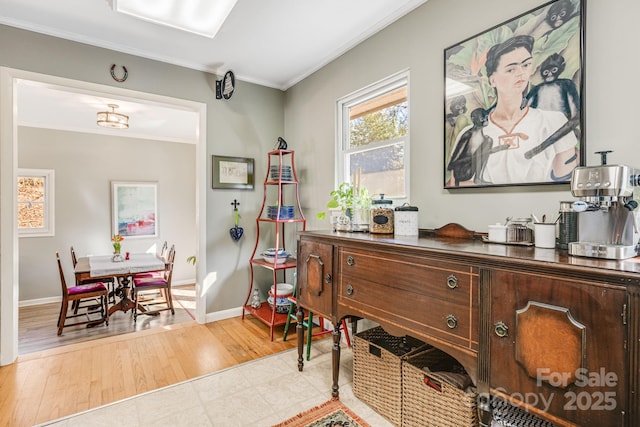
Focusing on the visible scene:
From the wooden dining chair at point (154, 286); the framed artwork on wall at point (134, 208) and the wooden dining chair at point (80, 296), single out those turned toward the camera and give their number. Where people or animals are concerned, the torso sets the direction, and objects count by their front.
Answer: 1

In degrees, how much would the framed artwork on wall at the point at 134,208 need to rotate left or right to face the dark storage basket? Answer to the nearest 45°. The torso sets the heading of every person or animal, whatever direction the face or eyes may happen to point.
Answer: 0° — it already faces it

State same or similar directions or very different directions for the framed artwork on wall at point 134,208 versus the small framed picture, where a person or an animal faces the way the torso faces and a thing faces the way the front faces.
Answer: same or similar directions

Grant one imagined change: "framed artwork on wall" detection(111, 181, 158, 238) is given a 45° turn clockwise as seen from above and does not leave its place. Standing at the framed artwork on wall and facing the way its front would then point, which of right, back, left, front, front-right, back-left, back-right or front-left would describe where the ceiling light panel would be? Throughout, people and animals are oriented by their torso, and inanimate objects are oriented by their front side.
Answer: front-left

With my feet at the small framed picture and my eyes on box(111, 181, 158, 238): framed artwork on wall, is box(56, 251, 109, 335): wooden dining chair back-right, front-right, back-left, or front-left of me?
front-left

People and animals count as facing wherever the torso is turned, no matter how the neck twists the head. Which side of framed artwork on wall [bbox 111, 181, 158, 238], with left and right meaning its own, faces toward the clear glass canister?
front

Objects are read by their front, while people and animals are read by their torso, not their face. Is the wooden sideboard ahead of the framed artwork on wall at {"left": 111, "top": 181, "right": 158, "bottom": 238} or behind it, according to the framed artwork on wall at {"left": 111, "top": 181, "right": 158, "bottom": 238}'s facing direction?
ahead

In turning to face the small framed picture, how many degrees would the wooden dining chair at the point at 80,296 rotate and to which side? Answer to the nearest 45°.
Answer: approximately 45° to its right

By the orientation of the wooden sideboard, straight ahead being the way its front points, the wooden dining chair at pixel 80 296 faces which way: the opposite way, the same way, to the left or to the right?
the opposite way

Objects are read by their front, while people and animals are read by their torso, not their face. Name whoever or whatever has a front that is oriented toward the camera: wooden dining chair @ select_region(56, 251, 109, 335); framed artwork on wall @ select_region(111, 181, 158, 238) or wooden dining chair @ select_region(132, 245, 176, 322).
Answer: the framed artwork on wall

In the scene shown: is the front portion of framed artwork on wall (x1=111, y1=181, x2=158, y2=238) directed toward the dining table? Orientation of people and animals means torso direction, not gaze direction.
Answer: yes

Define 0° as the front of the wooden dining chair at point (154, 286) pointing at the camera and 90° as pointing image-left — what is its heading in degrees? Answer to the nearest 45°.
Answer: approximately 90°

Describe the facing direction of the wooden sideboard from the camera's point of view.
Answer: facing the viewer and to the left of the viewer

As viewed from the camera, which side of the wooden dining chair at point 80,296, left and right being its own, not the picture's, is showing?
right

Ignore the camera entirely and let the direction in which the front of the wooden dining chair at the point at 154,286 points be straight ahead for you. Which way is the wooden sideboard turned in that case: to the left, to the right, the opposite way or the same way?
the same way

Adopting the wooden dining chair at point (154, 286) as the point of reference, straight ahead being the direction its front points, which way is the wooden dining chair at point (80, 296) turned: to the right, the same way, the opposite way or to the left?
the opposite way

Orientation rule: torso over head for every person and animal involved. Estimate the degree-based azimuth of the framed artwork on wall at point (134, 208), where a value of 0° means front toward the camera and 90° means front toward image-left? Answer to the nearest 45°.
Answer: approximately 0°
